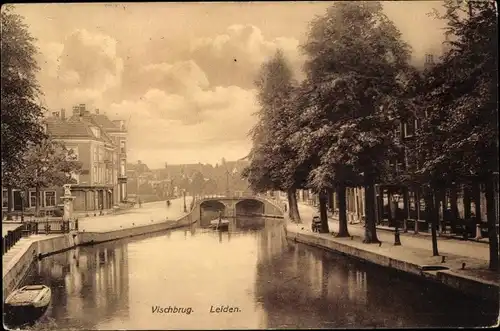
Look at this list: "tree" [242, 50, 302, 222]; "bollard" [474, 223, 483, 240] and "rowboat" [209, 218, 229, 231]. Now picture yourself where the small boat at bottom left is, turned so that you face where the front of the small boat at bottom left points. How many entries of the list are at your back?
0

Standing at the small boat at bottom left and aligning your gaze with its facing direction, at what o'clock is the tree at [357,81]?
The tree is roughly at 1 o'clock from the small boat at bottom left.

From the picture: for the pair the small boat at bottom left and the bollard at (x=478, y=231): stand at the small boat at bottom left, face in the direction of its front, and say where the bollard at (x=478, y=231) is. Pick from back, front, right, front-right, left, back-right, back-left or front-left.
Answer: front-right

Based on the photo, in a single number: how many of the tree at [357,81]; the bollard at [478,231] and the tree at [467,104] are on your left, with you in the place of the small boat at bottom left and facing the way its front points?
0

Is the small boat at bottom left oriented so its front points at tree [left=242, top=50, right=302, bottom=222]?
yes

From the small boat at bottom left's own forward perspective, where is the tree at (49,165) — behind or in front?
in front
